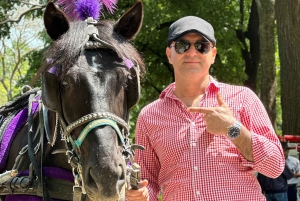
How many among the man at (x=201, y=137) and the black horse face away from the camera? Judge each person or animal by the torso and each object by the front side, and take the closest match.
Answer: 0

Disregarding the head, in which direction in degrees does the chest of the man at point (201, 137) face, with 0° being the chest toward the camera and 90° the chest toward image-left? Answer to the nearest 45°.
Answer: approximately 0°

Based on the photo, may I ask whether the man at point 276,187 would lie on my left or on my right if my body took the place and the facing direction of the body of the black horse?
on my left

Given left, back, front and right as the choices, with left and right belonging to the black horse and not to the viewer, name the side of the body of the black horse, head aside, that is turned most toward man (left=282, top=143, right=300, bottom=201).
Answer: left

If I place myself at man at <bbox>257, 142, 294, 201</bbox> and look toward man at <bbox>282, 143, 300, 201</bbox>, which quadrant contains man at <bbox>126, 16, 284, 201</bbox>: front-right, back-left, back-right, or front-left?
back-right

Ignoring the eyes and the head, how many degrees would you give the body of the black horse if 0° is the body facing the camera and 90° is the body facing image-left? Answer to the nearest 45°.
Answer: approximately 315°
